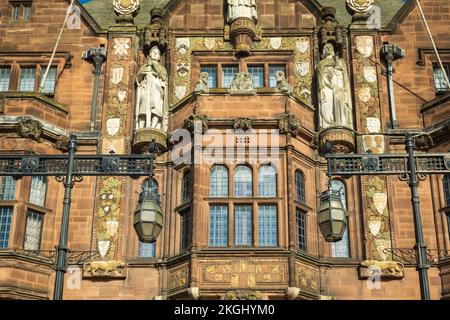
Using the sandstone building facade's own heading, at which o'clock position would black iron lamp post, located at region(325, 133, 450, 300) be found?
The black iron lamp post is roughly at 11 o'clock from the sandstone building facade.

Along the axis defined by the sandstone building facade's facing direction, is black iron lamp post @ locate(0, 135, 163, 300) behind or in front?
in front

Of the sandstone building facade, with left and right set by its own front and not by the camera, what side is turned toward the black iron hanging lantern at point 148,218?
front

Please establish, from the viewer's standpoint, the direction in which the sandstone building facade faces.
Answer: facing the viewer
